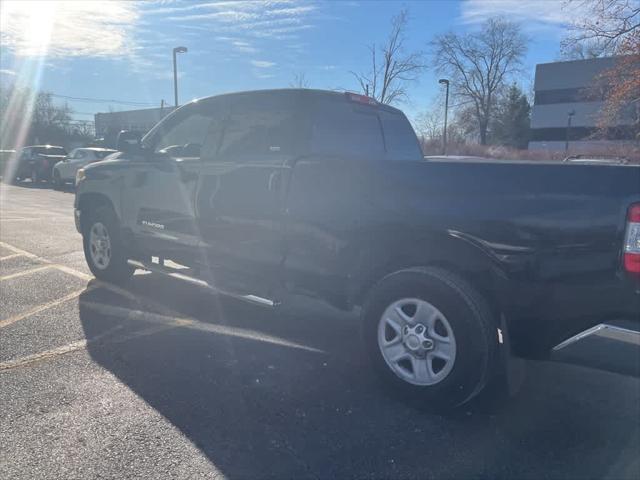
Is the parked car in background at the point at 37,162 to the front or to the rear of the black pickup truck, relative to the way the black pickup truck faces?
to the front

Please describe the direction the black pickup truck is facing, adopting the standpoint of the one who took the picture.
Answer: facing away from the viewer and to the left of the viewer

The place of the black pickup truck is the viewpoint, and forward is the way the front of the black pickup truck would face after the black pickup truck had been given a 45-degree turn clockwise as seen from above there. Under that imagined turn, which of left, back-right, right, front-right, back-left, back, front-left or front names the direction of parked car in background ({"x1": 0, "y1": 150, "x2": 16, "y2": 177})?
front-left

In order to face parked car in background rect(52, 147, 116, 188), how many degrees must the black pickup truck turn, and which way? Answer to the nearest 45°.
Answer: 0° — it already faces it
